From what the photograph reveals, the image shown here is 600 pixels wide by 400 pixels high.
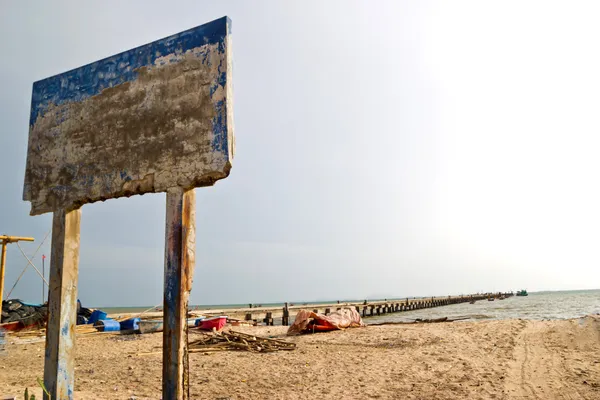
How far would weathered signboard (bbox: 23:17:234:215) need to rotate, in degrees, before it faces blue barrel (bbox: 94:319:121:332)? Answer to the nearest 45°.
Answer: approximately 135° to its right

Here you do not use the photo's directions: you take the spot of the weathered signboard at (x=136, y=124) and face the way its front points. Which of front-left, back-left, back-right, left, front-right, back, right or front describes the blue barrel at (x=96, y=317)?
back-right

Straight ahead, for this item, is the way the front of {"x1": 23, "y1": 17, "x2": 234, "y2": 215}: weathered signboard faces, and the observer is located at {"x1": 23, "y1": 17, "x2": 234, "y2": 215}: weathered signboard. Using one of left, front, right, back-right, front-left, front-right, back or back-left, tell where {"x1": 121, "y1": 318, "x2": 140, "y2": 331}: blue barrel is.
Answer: back-right

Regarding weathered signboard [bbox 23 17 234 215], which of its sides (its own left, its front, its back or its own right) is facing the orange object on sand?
back

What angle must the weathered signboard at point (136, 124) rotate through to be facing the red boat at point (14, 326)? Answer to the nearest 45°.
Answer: approximately 135° to its right

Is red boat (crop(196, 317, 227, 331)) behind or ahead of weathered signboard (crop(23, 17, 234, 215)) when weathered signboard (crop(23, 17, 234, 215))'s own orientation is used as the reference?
behind

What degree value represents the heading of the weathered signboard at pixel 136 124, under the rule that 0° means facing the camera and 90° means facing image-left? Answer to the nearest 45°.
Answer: approximately 45°

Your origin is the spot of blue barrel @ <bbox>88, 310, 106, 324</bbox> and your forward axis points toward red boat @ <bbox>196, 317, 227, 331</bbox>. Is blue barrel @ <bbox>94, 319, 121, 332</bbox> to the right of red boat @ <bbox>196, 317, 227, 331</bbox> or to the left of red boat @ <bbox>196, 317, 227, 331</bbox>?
right
